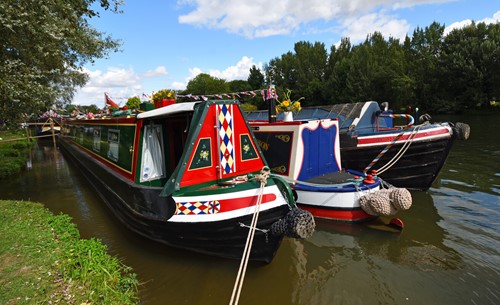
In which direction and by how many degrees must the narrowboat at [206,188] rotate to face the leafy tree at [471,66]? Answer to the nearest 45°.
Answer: approximately 90° to its left

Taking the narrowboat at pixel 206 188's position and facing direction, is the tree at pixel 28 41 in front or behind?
behind

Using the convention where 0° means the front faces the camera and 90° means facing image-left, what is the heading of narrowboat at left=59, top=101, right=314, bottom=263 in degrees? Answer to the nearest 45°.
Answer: approximately 315°

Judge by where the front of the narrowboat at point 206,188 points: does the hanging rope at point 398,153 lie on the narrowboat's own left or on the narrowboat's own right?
on the narrowboat's own left

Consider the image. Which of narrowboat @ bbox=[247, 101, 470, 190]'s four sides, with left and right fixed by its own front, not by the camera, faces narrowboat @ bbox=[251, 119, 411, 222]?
right

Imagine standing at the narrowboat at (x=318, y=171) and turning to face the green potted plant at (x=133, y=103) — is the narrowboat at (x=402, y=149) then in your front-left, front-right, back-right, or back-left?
back-right

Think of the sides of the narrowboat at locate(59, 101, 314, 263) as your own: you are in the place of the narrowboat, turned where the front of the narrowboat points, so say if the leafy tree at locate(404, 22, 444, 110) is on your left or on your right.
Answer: on your left

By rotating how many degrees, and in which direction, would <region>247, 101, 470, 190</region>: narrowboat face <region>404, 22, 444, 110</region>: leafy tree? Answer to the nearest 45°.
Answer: approximately 135° to its left

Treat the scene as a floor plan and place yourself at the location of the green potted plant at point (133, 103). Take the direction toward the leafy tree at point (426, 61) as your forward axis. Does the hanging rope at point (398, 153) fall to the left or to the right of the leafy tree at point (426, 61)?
right
